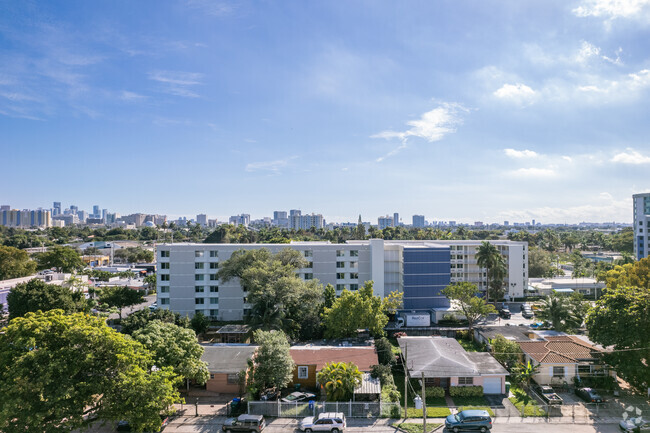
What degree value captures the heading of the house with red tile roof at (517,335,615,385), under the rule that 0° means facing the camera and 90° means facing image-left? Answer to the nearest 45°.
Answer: approximately 0°

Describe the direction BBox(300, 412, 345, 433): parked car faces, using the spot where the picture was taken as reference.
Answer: facing to the left of the viewer

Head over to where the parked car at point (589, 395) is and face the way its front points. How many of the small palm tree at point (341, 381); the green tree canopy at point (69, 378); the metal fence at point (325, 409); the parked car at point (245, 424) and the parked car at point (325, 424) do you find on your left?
5

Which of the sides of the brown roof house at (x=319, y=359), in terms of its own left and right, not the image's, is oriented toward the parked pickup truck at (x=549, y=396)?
left

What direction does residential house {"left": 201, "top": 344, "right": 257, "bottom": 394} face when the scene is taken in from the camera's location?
facing the viewer

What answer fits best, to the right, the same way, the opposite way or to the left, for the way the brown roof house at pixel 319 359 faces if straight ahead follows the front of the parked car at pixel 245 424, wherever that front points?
to the left

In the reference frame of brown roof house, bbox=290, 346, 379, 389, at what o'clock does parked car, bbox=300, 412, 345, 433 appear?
The parked car is roughly at 12 o'clock from the brown roof house.

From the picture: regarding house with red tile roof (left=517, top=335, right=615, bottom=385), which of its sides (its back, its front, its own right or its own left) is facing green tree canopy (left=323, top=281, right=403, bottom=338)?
right

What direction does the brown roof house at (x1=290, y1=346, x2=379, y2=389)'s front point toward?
toward the camera
